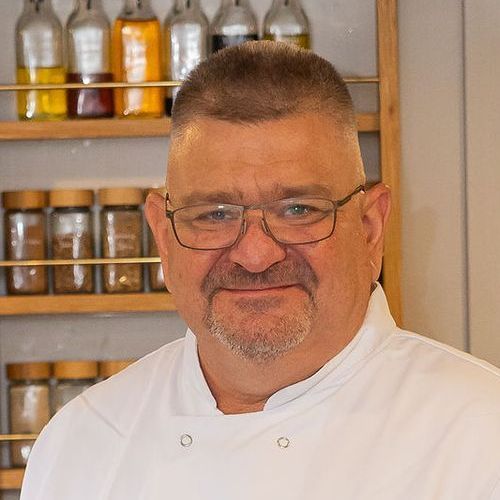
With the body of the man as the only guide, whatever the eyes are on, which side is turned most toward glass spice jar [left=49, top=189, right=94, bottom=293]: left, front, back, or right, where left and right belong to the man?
back

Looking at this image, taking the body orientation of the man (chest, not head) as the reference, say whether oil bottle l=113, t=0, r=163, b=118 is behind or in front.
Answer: behind

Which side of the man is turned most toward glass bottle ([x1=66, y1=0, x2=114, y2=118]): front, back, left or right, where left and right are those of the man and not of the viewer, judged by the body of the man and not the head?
back

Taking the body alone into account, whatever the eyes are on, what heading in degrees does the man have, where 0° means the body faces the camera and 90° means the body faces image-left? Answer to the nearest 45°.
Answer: approximately 0°

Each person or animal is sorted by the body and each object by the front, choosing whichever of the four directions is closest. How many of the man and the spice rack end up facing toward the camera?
2

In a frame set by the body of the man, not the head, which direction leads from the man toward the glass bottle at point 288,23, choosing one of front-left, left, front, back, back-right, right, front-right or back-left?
back

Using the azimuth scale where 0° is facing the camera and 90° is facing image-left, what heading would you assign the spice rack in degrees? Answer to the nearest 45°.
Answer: approximately 0°

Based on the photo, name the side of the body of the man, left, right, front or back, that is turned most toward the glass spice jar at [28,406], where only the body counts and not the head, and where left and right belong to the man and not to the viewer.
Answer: back
